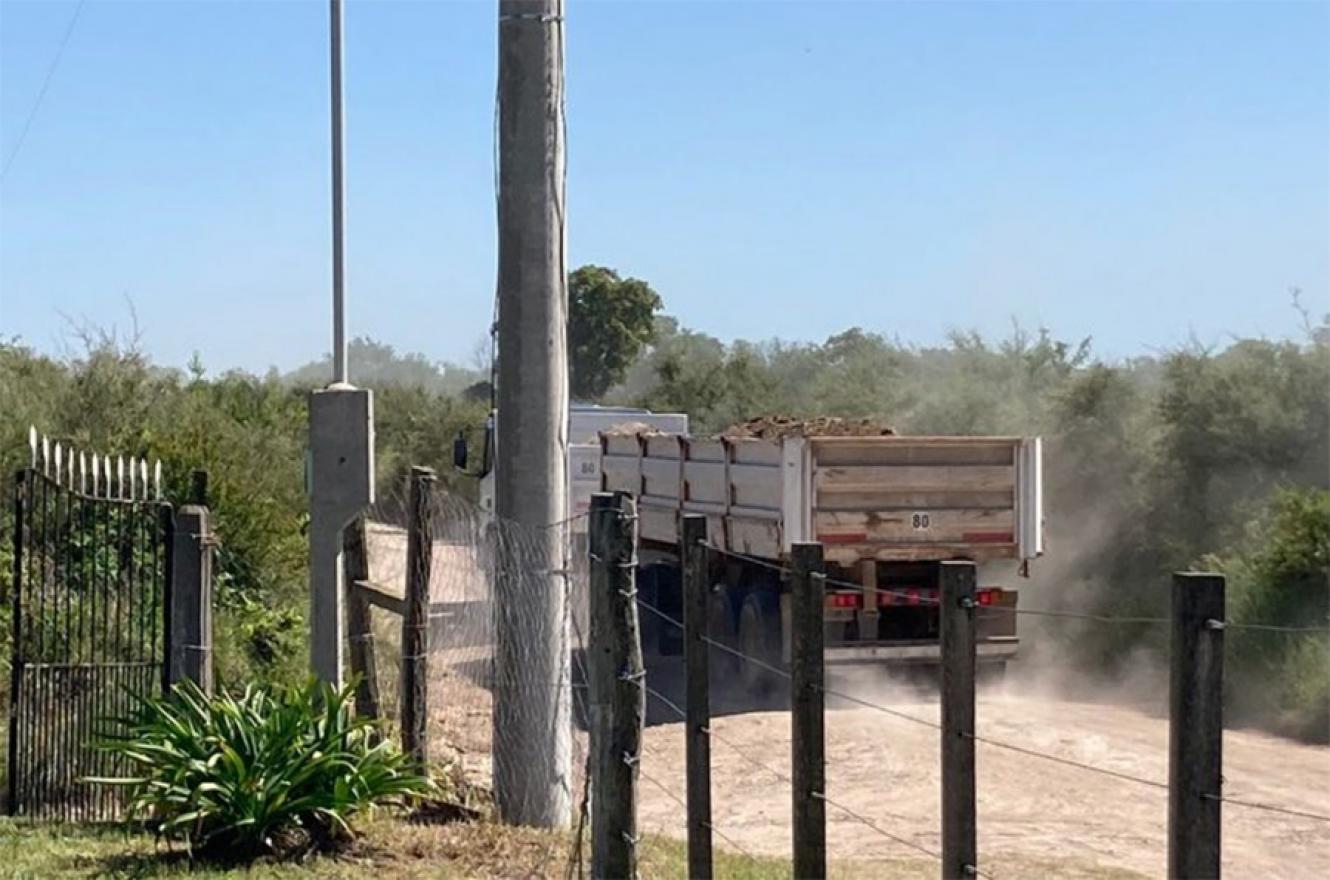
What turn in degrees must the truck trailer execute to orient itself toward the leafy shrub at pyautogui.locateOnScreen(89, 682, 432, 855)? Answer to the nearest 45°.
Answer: approximately 135° to its left

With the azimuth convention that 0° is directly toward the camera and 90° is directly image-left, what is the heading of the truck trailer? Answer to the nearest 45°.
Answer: approximately 135°

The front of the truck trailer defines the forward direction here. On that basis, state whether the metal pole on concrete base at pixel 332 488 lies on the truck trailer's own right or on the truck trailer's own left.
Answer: on the truck trailer's own left

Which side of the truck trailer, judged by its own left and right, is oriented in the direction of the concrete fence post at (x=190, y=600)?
left

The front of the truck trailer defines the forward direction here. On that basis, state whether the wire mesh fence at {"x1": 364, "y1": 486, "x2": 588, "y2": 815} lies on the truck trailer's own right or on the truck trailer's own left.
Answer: on the truck trailer's own left

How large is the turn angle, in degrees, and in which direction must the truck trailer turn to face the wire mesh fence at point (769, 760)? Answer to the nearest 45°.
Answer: approximately 135° to its left

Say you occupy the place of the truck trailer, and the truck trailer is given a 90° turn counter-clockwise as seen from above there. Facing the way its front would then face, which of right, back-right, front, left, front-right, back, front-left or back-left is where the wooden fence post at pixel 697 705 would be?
front-left

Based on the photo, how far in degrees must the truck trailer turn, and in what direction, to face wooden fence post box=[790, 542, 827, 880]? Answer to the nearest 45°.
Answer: approximately 135° to its left

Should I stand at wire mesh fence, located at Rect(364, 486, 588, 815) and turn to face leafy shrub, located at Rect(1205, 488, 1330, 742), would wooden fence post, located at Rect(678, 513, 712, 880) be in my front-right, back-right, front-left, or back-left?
back-right

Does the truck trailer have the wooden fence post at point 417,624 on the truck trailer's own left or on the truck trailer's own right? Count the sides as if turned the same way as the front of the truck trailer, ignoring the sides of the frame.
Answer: on the truck trailer's own left

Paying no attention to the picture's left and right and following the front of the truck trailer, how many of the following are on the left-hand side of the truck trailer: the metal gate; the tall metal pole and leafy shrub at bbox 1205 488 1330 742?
2
